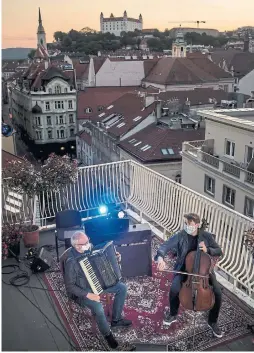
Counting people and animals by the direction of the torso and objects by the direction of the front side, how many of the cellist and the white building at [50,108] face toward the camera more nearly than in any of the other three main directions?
2

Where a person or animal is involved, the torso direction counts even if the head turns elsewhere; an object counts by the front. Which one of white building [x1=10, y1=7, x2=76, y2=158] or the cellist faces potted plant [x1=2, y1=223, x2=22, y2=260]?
the white building

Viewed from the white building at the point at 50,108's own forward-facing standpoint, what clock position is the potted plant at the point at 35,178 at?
The potted plant is roughly at 12 o'clock from the white building.

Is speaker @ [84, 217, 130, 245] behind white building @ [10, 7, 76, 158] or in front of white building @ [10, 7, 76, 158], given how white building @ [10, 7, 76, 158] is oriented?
in front

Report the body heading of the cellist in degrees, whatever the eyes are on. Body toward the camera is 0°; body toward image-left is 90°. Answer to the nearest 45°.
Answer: approximately 0°

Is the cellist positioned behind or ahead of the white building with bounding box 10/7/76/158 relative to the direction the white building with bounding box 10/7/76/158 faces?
ahead

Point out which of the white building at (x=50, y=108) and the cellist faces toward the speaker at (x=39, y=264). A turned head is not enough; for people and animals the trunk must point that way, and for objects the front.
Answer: the white building

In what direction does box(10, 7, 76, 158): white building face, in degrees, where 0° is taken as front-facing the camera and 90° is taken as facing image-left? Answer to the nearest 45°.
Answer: approximately 0°

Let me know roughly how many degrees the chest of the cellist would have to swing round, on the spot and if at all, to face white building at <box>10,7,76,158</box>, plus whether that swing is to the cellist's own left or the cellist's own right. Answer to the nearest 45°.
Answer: approximately 180°

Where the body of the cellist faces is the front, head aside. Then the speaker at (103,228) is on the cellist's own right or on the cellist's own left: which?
on the cellist's own right

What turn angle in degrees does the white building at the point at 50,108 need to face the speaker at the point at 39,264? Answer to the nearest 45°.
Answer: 0° — it already faces it

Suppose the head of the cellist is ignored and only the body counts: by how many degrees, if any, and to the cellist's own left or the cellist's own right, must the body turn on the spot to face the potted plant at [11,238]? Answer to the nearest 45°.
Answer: approximately 135° to the cellist's own right
